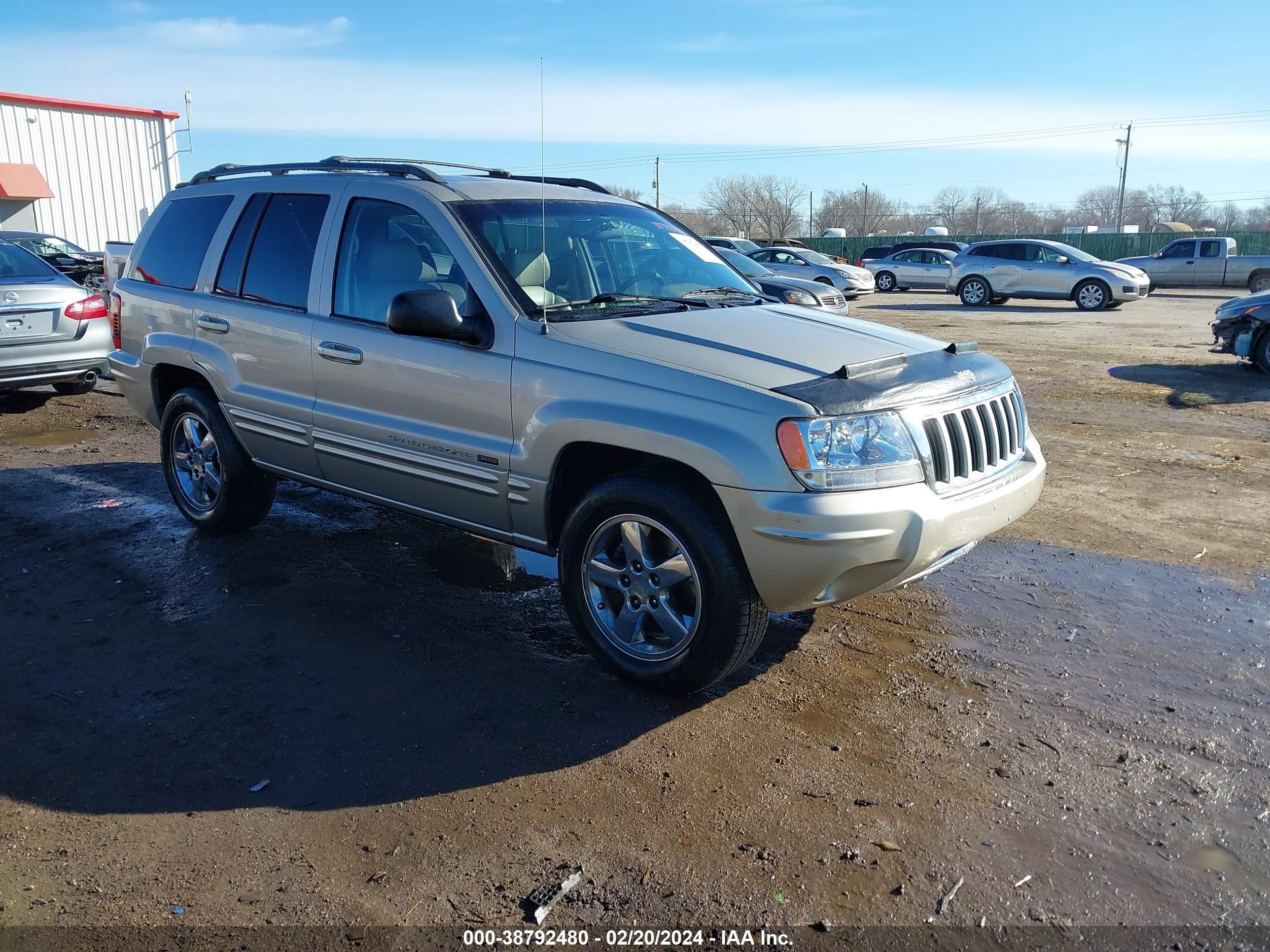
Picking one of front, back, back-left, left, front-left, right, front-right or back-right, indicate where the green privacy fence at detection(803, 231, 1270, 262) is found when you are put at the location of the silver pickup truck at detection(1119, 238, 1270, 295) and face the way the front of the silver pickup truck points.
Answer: right

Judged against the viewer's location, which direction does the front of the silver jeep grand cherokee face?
facing the viewer and to the right of the viewer

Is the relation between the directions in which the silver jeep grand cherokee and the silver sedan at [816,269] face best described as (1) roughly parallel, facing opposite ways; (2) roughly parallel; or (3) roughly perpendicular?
roughly parallel

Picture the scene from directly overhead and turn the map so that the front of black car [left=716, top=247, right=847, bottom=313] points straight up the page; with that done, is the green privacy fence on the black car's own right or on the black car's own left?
on the black car's own left

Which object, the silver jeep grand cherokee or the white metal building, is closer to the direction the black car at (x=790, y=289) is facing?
the silver jeep grand cherokee

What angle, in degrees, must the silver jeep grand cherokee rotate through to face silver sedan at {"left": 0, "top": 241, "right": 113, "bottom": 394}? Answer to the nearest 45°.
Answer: approximately 180°

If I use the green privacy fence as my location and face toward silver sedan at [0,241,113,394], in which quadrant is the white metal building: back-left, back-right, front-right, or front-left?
front-right

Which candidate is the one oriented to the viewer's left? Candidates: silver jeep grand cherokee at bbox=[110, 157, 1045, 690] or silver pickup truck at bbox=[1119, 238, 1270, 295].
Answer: the silver pickup truck

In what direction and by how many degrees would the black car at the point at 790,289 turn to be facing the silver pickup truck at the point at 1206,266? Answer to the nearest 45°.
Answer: approximately 90° to its left

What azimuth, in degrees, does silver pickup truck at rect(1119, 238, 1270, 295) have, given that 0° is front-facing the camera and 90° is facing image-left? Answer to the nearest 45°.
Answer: approximately 90°

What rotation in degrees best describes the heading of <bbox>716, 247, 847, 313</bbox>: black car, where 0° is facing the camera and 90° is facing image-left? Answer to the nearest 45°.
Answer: approximately 315°

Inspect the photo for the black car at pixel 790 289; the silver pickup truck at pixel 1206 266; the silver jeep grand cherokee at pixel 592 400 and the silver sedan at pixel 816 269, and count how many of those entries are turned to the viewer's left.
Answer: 1

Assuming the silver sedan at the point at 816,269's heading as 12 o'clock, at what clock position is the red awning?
The red awning is roughly at 5 o'clock from the silver sedan.

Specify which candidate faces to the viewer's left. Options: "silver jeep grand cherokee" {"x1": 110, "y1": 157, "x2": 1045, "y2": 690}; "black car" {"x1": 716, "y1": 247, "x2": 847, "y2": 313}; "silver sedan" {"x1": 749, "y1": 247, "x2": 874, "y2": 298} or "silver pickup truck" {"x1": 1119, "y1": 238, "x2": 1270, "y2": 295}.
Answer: the silver pickup truck

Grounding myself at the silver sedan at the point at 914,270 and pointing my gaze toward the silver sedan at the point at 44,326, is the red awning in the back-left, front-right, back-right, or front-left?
front-right
